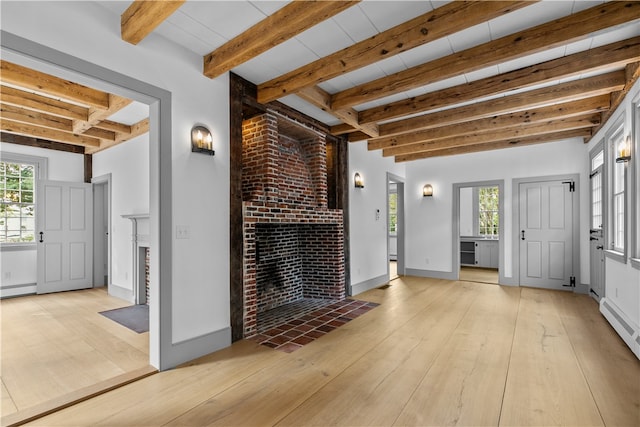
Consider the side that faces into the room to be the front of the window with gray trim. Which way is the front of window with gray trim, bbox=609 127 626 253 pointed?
to the viewer's left

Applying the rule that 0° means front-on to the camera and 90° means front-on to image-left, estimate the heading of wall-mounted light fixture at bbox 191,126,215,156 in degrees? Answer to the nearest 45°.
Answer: approximately 315°

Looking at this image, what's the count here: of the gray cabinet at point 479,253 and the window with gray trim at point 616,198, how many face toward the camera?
1

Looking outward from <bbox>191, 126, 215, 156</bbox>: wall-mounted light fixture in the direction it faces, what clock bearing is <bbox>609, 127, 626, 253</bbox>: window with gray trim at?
The window with gray trim is roughly at 11 o'clock from the wall-mounted light fixture.

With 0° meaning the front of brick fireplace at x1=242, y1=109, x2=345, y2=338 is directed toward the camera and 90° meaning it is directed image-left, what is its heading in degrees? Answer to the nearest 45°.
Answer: approximately 315°

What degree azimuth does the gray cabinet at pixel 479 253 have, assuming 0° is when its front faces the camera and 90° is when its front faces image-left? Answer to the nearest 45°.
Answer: approximately 0°

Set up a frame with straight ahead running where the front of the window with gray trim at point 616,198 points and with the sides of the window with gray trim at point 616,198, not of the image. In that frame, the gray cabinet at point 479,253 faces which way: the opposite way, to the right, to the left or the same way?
to the left
